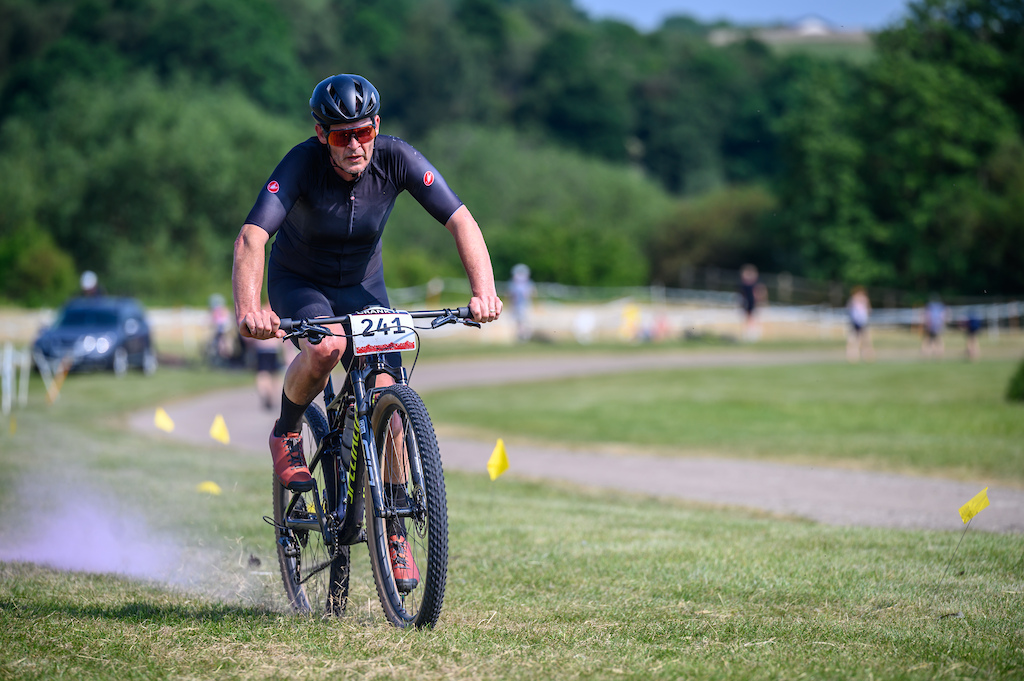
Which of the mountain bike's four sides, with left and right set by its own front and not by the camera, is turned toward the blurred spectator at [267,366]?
back

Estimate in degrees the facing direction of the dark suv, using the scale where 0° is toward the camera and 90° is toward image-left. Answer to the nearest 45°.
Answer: approximately 45°

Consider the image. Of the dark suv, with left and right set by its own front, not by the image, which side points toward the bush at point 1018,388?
left

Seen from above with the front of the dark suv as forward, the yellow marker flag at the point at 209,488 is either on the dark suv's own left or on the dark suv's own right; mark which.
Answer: on the dark suv's own left

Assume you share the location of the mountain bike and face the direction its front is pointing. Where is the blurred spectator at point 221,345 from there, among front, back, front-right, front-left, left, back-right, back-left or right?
back

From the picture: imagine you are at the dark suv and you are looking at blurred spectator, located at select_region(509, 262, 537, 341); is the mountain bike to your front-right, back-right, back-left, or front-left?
back-right

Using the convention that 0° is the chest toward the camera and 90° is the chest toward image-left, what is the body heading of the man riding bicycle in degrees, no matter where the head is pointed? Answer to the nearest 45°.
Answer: approximately 0°

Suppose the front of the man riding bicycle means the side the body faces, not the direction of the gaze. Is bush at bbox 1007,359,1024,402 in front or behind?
behind
